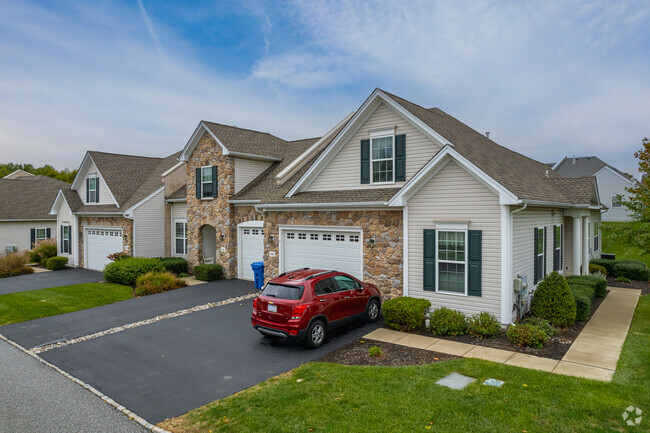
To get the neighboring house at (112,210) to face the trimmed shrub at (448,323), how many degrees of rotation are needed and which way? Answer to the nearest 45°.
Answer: approximately 45° to its left

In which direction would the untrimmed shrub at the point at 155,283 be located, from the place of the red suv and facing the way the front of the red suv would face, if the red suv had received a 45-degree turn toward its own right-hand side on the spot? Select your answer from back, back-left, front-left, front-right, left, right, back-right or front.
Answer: back-left

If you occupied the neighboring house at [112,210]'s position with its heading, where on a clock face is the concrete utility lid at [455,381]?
The concrete utility lid is roughly at 10 o'clock from the neighboring house.

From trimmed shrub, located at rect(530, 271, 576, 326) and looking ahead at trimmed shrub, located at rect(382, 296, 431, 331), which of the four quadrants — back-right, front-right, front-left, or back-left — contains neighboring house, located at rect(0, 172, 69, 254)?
front-right

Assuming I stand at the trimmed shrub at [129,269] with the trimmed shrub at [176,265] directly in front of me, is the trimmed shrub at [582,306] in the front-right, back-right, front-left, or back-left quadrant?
front-right

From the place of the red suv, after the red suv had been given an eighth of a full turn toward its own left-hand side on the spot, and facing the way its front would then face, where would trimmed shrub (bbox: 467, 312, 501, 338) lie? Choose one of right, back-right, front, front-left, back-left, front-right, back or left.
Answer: right

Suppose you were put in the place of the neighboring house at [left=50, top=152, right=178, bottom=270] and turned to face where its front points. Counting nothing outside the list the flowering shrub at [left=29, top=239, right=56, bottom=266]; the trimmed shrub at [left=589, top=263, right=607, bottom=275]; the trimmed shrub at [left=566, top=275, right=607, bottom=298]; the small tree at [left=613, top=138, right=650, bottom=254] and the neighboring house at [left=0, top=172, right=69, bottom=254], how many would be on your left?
3

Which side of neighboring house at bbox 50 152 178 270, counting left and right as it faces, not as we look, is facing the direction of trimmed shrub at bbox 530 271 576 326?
left

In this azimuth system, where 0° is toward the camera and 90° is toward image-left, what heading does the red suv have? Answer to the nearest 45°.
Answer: approximately 225°

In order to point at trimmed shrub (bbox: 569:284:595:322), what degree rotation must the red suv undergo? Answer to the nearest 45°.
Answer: approximately 45° to its right

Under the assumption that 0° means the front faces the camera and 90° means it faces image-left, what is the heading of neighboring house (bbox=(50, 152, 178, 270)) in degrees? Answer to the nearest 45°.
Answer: approximately 45°

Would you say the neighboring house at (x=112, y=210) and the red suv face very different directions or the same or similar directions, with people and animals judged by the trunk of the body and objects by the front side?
very different directions

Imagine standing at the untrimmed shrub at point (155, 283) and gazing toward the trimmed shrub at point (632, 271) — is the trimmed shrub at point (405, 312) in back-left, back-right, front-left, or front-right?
front-right

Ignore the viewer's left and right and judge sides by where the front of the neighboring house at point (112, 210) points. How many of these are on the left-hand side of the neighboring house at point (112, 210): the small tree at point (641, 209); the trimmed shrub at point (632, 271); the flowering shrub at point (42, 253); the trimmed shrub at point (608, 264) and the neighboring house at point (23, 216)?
3

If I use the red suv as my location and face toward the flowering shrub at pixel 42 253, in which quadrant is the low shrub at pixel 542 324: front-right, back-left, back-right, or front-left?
back-right
